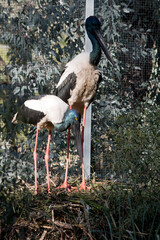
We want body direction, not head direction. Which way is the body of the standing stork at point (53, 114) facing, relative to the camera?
to the viewer's right

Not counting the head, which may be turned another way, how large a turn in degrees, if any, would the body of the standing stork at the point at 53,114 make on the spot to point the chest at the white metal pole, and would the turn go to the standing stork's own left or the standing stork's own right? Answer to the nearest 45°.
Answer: approximately 45° to the standing stork's own left

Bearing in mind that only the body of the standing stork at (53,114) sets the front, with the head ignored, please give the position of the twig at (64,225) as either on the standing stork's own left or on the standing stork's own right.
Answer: on the standing stork's own right

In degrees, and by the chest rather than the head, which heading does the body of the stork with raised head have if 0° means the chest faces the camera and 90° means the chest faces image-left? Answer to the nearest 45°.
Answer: approximately 315°
